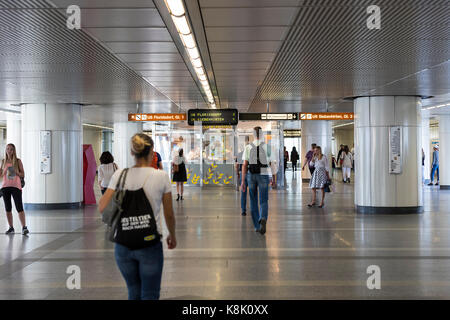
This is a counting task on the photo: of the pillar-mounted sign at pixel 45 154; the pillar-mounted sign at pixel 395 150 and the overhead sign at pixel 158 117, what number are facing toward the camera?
3

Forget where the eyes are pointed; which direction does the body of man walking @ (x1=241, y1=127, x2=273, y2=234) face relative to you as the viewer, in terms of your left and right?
facing away from the viewer

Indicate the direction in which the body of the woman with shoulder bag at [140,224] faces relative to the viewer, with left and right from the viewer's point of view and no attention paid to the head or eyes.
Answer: facing away from the viewer

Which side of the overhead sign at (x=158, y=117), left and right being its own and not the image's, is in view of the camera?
front

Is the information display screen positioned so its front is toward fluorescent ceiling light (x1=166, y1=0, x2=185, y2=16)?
yes

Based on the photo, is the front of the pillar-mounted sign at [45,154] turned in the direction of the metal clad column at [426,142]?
no

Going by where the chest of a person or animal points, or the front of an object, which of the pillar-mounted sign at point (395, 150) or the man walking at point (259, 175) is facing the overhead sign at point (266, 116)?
the man walking

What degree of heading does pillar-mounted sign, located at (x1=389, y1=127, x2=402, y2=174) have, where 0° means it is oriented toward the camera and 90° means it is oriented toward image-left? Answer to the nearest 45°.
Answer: approximately 0°

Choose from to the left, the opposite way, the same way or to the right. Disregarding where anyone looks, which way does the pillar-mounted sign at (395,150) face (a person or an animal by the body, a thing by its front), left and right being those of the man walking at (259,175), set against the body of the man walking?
the opposite way

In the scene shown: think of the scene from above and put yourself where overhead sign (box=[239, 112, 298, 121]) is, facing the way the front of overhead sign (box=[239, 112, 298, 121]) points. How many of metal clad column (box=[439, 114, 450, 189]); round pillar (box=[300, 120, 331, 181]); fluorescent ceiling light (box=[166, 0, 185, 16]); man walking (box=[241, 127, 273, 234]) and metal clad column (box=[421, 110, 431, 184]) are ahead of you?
2

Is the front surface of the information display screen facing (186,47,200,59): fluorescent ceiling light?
yes

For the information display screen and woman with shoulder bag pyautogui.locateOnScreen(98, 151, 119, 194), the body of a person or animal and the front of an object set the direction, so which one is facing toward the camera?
the information display screen

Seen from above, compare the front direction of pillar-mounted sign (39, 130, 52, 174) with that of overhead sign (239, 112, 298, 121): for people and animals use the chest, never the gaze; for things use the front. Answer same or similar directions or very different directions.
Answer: same or similar directions

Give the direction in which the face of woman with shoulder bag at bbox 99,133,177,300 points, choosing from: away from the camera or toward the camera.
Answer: away from the camera

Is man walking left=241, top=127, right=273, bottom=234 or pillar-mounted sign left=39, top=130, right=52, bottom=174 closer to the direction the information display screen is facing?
the man walking

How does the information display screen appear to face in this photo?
toward the camera

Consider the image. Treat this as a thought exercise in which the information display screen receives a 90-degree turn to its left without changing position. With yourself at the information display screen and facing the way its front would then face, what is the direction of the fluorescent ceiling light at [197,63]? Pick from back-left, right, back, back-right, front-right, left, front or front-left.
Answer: right

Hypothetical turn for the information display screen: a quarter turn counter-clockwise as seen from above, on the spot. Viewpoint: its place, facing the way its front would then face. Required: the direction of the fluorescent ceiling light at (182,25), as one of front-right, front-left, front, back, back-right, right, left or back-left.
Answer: right
